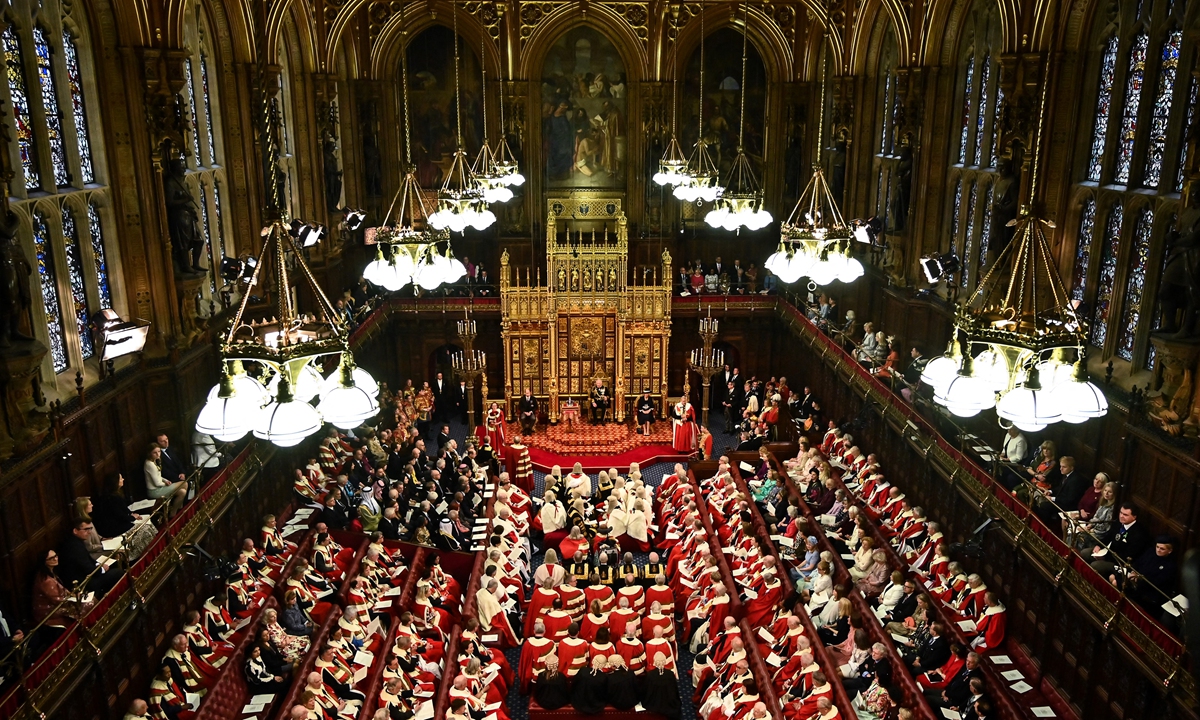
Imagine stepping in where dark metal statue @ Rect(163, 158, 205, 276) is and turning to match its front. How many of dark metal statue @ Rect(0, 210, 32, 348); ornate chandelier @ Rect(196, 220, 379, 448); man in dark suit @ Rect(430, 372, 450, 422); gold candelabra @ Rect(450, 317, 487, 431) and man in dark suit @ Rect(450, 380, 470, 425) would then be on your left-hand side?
3

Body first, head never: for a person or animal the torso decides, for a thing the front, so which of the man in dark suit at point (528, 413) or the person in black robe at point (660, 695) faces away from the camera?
the person in black robe

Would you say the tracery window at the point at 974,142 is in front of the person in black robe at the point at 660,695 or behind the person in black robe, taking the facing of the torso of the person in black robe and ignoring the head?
in front

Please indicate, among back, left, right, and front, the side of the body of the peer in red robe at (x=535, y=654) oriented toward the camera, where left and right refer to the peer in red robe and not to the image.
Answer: back

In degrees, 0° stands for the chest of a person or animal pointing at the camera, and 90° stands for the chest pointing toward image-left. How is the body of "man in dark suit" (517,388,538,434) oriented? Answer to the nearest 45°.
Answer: approximately 0°

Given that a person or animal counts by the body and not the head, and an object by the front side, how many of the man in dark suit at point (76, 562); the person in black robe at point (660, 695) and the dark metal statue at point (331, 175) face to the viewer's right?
2

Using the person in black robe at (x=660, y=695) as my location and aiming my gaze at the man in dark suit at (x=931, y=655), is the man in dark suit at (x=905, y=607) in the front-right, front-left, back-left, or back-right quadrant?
front-left

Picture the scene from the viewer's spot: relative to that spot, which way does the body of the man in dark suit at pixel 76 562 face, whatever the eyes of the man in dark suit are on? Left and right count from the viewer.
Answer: facing to the right of the viewer

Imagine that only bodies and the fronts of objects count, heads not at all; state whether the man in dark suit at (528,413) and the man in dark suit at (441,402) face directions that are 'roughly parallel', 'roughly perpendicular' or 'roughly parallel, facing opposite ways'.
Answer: roughly parallel

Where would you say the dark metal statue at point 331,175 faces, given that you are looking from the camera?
facing to the right of the viewer

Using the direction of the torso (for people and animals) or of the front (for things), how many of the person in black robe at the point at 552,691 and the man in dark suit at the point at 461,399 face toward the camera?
1

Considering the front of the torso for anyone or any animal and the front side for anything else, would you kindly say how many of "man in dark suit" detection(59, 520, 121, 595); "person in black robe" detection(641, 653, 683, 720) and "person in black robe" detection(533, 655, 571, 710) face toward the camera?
0

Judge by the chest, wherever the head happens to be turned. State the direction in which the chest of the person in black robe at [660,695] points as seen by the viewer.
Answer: away from the camera

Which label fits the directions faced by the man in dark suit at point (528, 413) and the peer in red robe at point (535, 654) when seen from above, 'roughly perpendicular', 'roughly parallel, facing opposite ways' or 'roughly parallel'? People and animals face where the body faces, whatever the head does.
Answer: roughly parallel, facing opposite ways

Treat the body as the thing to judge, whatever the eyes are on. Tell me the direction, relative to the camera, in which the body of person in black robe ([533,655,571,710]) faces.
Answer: away from the camera

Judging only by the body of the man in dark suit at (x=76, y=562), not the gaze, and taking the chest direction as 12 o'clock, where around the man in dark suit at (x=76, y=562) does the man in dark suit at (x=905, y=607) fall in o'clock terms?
the man in dark suit at (x=905, y=607) is roughly at 1 o'clock from the man in dark suit at (x=76, y=562).

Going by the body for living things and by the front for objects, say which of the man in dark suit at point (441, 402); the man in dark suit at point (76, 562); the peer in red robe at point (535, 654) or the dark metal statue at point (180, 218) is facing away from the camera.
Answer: the peer in red robe

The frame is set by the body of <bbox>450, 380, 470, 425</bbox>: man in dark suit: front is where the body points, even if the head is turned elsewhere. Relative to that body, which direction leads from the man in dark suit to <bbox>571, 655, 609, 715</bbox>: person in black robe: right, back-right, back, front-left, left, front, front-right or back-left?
front

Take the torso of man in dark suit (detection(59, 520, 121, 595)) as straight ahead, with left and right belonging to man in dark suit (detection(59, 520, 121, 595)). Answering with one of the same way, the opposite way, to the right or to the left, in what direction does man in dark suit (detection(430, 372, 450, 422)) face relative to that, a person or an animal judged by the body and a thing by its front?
to the right

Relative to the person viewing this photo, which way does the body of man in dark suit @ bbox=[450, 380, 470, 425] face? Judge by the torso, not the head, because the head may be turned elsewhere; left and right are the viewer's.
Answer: facing the viewer
